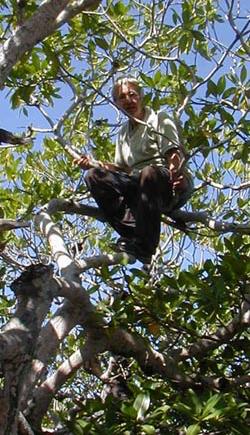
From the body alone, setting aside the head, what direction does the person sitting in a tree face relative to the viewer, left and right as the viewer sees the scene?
facing the viewer and to the left of the viewer
